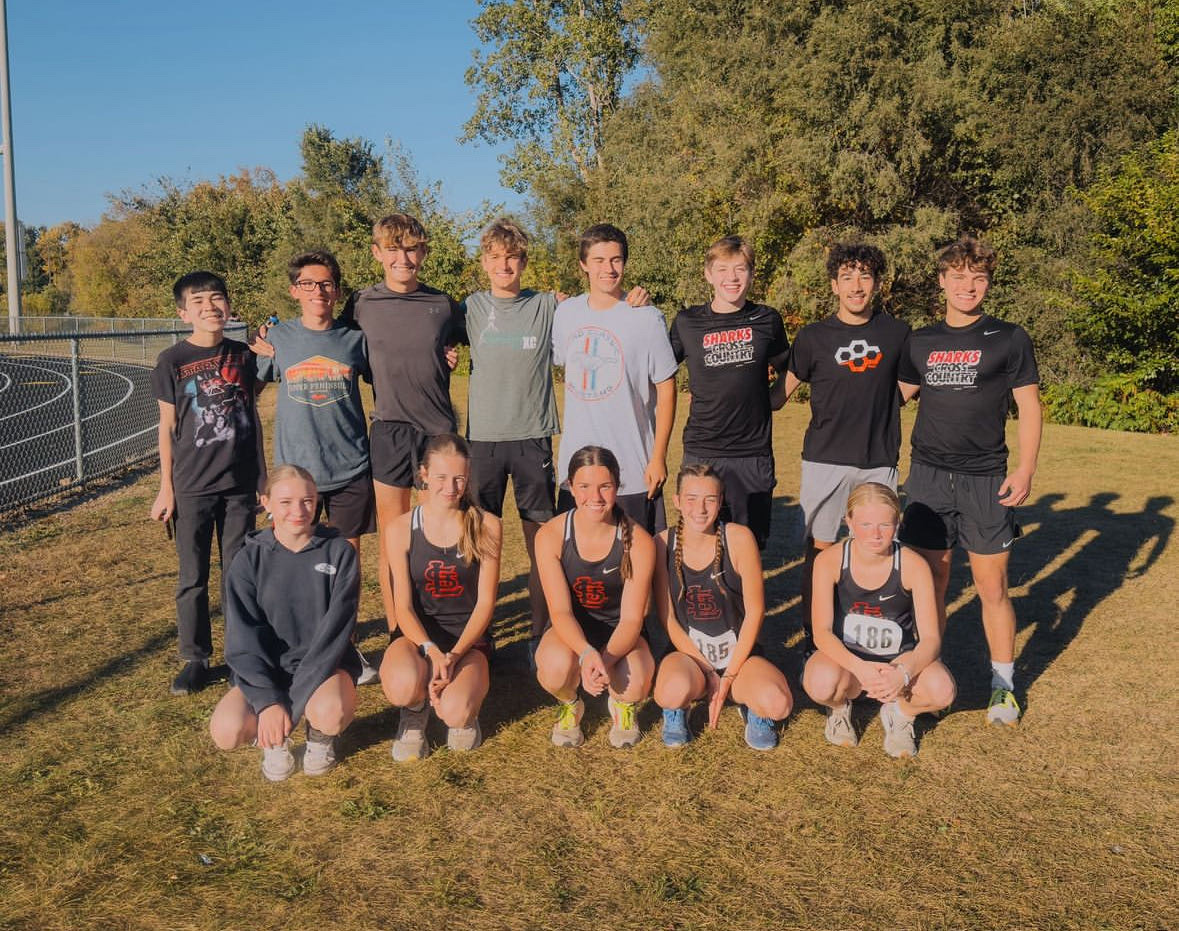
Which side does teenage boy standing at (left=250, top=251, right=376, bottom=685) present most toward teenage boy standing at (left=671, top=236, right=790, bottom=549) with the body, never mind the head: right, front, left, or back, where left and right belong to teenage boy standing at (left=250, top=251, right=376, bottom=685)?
left

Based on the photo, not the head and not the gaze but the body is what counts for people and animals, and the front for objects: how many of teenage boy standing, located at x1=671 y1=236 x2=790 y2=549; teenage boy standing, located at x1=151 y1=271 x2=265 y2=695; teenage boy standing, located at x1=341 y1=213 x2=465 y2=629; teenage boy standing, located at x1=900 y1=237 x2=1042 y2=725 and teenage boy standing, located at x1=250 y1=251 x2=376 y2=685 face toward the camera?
5

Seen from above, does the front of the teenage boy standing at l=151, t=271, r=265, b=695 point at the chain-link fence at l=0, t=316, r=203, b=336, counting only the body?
no

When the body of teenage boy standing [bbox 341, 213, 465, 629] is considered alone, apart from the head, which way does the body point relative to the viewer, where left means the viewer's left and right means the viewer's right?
facing the viewer

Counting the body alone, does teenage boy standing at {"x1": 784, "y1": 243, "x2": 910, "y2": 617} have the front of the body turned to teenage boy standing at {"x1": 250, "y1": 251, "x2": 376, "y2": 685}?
no

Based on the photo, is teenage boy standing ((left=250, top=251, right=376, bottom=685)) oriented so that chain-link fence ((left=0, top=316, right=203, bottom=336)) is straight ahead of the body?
no

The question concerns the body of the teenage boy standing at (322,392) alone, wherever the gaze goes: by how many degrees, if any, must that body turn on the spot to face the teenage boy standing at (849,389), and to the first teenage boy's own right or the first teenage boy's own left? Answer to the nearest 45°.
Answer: approximately 90° to the first teenage boy's own left

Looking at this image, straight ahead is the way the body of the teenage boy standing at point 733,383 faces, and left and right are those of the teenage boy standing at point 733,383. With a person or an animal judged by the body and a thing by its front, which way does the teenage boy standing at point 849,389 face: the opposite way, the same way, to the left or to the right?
the same way

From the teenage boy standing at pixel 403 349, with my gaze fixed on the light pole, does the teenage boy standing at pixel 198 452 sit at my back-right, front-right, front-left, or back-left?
front-left

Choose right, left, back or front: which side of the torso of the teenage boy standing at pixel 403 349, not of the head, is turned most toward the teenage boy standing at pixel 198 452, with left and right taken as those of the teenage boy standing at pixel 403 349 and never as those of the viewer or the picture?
right

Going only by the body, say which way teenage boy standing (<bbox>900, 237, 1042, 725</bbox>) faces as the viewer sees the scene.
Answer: toward the camera

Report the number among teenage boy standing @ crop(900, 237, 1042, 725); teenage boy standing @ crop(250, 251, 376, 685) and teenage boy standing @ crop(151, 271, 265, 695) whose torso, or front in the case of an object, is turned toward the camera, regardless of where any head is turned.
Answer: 3

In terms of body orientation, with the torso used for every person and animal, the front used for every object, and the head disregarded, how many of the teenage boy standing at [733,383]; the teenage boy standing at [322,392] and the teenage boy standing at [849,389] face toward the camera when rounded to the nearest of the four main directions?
3

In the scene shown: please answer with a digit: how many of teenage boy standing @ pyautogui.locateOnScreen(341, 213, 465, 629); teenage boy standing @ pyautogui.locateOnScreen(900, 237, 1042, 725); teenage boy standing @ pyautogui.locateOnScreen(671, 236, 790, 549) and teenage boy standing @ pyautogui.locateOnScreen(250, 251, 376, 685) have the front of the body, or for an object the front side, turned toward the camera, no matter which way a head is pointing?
4

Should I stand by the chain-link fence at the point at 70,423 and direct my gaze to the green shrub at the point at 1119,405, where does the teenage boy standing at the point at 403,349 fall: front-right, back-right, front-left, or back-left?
front-right

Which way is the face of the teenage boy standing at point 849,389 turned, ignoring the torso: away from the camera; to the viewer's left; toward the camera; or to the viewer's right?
toward the camera

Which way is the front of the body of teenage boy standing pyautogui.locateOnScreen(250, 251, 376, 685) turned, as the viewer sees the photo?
toward the camera

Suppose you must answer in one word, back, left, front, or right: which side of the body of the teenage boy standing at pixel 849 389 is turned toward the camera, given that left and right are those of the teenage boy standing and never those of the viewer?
front

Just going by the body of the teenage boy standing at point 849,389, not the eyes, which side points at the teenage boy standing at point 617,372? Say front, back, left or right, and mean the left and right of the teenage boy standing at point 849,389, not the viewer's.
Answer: right
